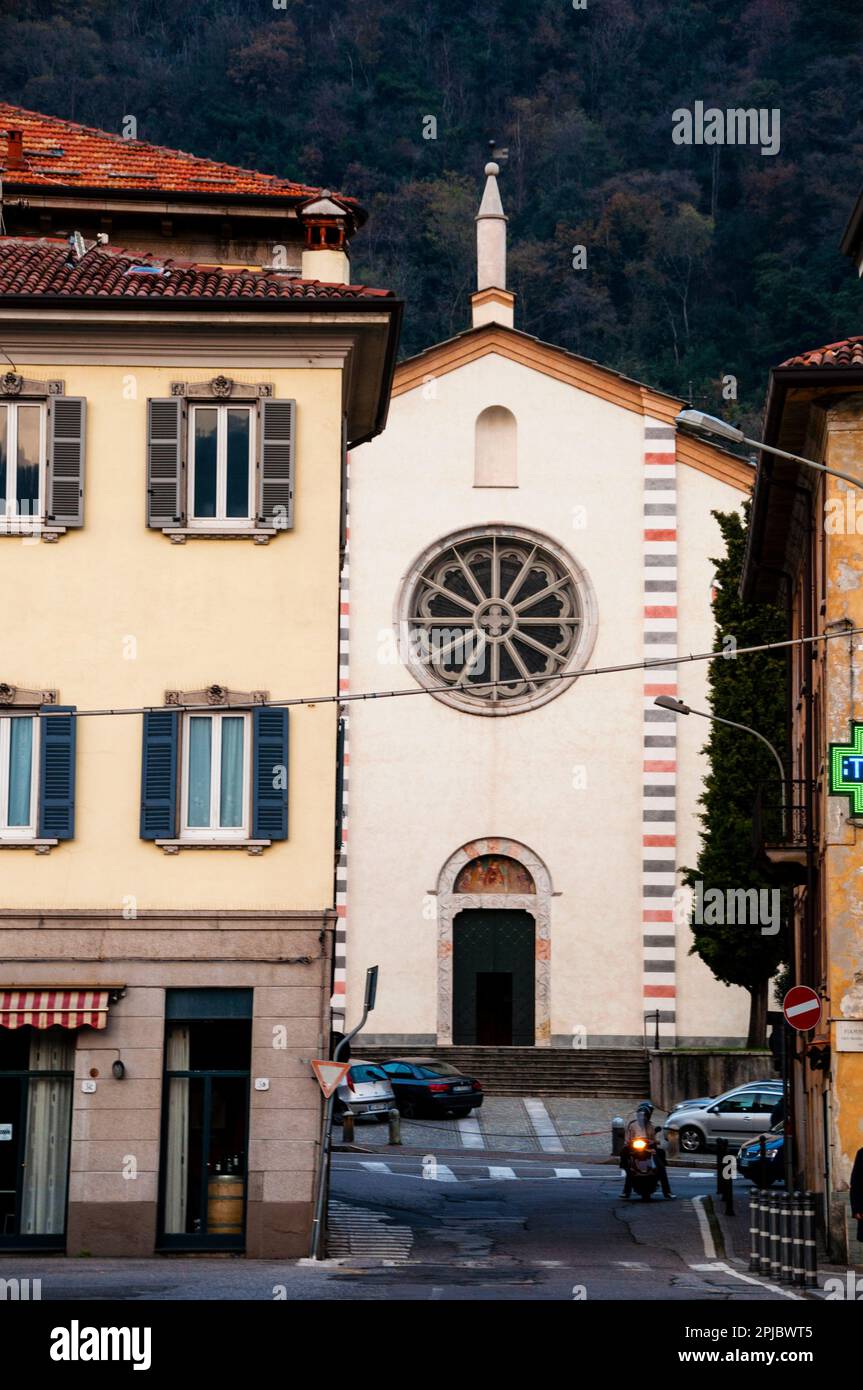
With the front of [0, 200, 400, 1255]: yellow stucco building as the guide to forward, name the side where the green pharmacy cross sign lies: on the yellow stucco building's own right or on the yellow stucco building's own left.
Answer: on the yellow stucco building's own left

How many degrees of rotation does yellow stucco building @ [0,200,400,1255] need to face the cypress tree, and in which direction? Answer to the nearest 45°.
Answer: approximately 135° to its left

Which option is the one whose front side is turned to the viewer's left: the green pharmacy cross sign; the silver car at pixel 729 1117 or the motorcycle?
the silver car

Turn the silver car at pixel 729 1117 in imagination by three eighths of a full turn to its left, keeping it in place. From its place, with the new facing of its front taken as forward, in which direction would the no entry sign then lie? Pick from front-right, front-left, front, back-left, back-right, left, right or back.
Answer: front-right

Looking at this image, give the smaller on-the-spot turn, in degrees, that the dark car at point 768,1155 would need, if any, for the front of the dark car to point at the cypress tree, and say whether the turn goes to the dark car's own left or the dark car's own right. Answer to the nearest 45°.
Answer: approximately 135° to the dark car's own right

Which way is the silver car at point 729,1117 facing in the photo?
to the viewer's left

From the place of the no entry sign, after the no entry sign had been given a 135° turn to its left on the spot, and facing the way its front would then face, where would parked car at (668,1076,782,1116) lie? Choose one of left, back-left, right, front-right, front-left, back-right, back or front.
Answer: front-left

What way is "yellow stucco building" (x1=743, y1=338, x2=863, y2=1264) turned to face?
to the viewer's left

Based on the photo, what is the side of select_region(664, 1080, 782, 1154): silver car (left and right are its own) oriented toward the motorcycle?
left

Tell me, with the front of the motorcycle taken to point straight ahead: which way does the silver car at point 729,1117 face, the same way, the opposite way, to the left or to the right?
to the right
